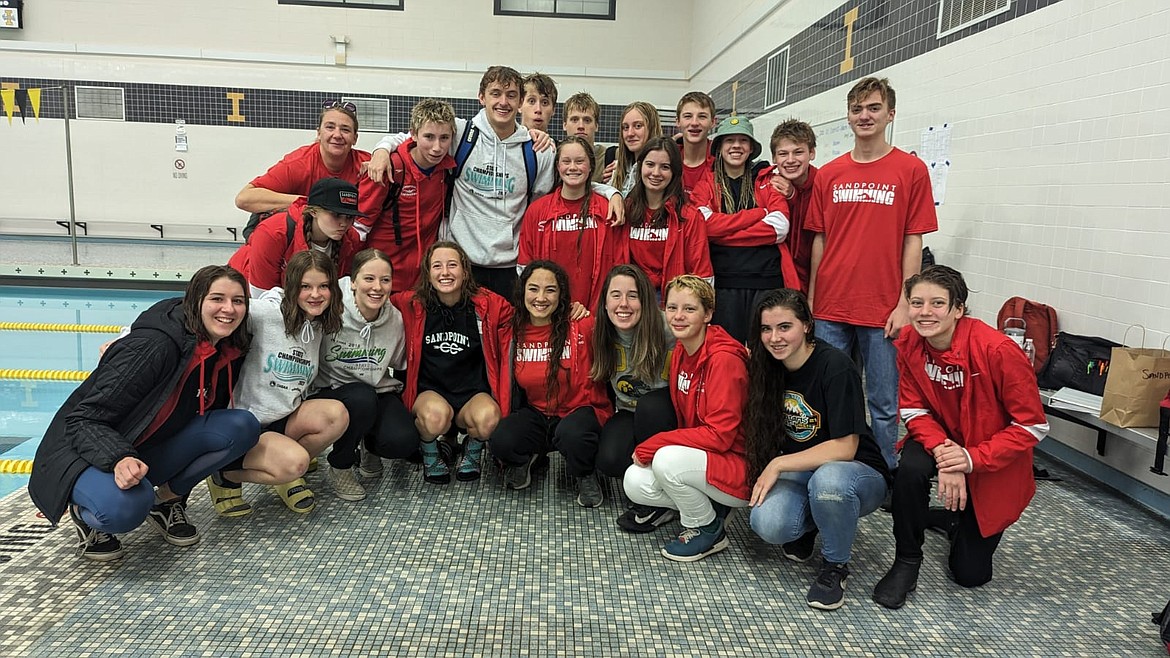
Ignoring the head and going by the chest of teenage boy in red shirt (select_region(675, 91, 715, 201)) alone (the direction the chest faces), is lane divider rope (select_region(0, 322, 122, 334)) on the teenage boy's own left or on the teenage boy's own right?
on the teenage boy's own right

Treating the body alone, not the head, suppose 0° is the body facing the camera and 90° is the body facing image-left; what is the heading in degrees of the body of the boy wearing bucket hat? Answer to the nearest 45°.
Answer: approximately 0°

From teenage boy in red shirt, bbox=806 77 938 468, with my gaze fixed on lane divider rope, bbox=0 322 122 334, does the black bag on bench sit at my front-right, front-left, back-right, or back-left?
back-right

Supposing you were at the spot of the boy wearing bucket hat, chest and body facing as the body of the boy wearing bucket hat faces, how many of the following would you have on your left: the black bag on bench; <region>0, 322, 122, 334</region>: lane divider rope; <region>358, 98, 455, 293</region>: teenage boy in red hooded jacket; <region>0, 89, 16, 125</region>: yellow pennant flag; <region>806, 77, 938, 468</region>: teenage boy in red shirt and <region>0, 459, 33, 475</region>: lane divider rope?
2

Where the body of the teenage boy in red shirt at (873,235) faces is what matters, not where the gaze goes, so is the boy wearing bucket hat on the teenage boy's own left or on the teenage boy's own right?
on the teenage boy's own right

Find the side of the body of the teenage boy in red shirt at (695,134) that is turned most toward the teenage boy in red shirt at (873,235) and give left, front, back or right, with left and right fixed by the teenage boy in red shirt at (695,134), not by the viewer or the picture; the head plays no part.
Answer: left

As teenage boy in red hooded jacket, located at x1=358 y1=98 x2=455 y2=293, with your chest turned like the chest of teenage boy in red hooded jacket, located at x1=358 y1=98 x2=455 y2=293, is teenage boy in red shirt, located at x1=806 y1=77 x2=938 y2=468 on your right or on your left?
on your left

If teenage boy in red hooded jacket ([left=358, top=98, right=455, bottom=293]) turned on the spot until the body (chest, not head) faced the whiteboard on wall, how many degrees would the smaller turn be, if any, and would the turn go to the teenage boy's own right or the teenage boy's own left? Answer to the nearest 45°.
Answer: approximately 135° to the teenage boy's own left

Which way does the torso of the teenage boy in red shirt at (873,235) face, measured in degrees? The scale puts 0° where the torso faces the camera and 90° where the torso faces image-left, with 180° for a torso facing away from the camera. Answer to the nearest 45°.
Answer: approximately 0°

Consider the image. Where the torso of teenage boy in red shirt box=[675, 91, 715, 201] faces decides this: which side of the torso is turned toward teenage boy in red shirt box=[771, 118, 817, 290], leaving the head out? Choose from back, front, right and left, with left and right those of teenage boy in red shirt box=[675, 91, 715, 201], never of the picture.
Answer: left
